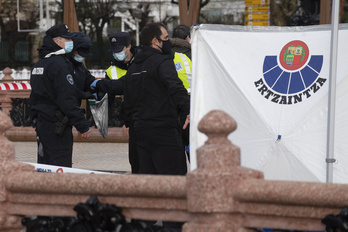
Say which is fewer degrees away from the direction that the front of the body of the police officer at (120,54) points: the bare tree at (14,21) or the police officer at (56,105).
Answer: the police officer

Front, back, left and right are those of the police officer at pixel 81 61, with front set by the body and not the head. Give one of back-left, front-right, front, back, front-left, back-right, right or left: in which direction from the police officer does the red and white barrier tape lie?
back-left

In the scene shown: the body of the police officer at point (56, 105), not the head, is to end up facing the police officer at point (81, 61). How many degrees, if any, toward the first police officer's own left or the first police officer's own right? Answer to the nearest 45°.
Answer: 0° — they already face them

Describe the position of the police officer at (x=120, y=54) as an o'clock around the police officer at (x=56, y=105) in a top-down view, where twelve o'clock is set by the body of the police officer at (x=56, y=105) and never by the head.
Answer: the police officer at (x=120, y=54) is roughly at 12 o'clock from the police officer at (x=56, y=105).

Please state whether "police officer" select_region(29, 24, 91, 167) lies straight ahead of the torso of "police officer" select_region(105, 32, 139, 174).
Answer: yes

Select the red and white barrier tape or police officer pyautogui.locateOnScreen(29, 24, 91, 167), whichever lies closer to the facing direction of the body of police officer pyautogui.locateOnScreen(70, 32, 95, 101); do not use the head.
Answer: the police officer

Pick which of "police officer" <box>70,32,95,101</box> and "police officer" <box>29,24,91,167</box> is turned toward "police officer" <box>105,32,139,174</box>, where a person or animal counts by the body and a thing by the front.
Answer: "police officer" <box>29,24,91,167</box>

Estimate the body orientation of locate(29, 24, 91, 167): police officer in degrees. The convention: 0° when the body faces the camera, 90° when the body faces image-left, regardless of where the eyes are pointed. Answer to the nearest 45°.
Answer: approximately 225°

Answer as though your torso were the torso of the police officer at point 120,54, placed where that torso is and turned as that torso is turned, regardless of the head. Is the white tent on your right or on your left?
on your left

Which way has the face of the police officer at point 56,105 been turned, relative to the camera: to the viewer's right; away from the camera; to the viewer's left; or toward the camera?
to the viewer's right
